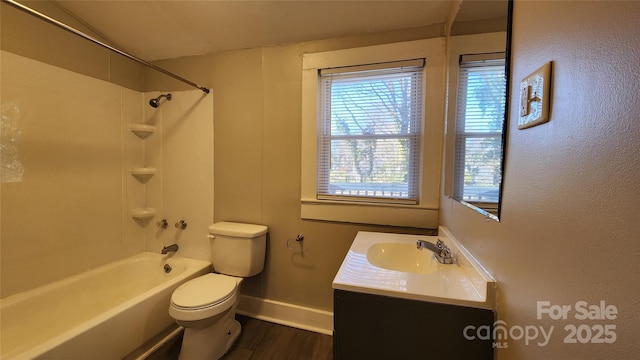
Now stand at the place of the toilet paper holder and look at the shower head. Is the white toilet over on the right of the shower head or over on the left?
left

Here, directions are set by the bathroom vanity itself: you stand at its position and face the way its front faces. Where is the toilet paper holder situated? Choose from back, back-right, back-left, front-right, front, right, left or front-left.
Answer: front-right

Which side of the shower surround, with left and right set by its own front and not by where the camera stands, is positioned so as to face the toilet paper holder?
front

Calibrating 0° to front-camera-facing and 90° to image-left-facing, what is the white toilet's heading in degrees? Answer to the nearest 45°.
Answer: approximately 45°

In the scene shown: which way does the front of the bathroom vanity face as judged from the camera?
facing to the left of the viewer

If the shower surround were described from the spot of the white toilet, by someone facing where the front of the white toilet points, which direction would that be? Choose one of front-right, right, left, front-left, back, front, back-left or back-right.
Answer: right

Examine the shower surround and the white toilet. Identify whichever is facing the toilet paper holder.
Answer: the shower surround

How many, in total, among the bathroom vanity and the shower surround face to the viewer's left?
1

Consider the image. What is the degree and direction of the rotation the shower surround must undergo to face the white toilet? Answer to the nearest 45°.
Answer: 0° — it already faces it

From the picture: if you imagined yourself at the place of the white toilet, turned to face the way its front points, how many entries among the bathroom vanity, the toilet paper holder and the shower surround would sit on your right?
1
